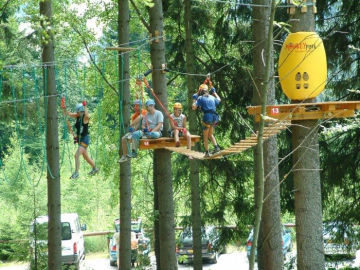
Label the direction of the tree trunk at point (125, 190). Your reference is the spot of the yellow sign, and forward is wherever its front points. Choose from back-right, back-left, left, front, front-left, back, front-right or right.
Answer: back-right

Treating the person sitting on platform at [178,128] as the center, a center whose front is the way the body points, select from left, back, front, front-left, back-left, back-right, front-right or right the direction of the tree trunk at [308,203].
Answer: front-left

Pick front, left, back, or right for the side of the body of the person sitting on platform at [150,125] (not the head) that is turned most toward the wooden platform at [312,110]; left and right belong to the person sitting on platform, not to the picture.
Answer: left

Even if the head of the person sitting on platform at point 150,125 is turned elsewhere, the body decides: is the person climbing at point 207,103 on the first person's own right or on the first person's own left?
on the first person's own left

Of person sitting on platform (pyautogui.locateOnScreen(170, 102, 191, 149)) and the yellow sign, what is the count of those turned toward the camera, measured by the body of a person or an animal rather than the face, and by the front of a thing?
2

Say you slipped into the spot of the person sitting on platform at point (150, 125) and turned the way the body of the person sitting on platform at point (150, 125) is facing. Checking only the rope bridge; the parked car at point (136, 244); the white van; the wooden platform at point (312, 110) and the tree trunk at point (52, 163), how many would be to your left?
2

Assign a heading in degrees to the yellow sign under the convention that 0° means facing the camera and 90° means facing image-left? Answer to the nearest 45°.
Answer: approximately 0°

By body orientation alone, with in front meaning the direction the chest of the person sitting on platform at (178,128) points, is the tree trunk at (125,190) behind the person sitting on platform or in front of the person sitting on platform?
behind

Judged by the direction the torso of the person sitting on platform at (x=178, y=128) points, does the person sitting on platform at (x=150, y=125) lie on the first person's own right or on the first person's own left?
on the first person's own right

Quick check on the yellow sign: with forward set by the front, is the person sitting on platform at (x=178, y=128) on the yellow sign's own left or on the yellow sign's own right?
on the yellow sign's own right

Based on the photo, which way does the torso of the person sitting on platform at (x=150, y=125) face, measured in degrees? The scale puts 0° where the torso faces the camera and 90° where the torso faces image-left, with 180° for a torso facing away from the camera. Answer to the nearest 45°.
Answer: approximately 45°

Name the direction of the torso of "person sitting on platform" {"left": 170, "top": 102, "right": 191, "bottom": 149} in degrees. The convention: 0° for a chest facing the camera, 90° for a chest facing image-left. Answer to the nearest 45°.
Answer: approximately 0°
